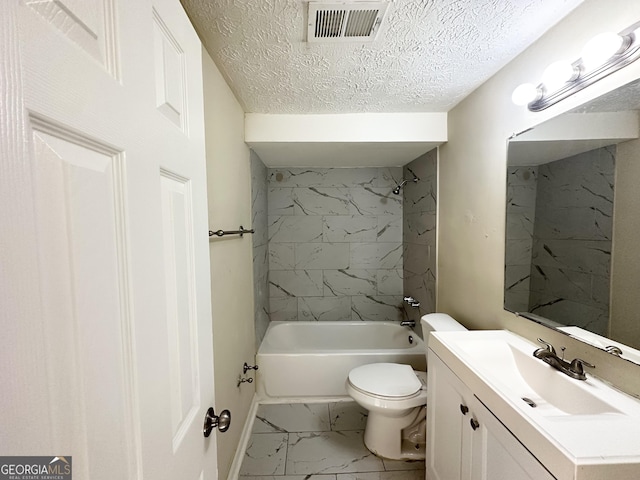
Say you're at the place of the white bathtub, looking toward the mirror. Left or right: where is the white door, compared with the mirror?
right

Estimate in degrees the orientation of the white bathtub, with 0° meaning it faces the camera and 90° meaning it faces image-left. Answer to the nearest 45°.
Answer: approximately 0°

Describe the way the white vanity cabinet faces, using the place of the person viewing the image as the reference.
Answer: facing to the left of the viewer

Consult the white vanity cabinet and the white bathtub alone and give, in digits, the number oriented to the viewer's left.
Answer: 1

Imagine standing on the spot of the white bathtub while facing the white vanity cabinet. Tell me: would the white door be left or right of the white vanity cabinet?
right
